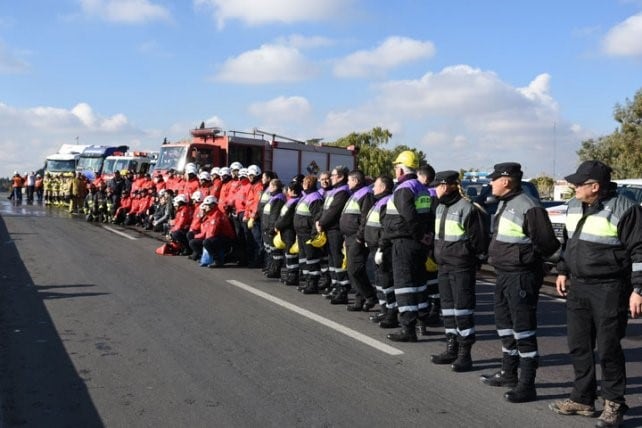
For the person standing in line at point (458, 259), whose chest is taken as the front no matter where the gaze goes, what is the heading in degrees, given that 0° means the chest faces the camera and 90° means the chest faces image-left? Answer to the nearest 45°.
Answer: approximately 45°

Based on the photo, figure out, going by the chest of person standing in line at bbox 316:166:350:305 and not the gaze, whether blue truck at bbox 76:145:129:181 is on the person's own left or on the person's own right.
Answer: on the person's own right

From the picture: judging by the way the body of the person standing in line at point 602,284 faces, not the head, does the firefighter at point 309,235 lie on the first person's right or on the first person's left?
on the first person's right

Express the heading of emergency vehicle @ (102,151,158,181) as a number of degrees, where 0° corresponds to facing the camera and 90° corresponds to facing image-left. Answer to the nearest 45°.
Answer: approximately 45°

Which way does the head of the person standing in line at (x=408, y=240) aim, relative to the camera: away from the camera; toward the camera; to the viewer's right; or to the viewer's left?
to the viewer's left

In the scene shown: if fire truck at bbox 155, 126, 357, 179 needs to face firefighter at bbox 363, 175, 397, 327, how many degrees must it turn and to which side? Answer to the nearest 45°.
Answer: approximately 45° to its left

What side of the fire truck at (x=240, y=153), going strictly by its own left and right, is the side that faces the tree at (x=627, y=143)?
back

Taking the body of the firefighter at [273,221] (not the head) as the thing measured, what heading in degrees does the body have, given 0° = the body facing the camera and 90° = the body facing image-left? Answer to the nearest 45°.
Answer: approximately 90°

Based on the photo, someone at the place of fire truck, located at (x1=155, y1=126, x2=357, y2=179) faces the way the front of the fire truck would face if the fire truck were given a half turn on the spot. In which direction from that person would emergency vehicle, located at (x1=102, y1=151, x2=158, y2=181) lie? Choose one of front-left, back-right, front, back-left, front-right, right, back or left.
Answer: left

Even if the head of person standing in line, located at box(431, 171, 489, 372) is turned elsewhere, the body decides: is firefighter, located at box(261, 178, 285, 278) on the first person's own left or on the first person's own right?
on the first person's own right
